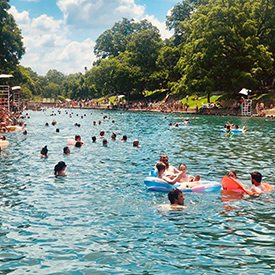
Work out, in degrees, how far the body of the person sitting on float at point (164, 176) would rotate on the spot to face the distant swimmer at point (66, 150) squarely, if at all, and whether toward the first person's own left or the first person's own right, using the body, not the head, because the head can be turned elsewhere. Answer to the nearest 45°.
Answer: approximately 135° to the first person's own left

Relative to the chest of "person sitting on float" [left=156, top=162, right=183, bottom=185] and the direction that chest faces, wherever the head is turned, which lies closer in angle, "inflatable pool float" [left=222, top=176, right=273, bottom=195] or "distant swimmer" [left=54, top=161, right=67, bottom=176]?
the inflatable pool float

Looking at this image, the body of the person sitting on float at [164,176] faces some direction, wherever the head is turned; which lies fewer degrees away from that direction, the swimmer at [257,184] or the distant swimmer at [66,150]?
the swimmer

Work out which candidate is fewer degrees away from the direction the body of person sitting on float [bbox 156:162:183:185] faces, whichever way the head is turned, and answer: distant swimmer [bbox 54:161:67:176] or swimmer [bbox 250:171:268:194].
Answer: the swimmer

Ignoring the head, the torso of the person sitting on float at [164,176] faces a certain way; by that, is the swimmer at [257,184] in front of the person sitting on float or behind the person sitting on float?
in front

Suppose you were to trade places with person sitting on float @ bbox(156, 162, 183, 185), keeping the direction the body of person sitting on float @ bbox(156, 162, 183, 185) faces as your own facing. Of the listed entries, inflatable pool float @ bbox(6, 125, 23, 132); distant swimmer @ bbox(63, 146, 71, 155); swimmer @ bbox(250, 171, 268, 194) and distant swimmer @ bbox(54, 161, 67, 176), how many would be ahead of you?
1
